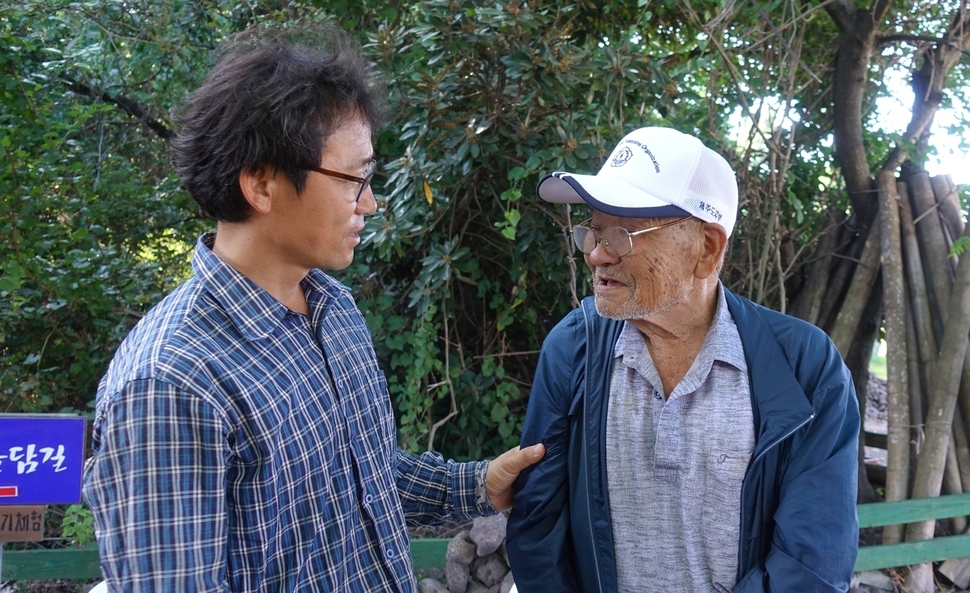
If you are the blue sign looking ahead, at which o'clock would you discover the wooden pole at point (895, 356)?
The wooden pole is roughly at 9 o'clock from the blue sign.

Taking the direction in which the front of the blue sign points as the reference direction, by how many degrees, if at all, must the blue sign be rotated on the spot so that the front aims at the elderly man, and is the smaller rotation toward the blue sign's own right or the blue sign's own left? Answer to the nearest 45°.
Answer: approximately 45° to the blue sign's own left

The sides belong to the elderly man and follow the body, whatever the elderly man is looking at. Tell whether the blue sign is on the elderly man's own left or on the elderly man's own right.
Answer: on the elderly man's own right

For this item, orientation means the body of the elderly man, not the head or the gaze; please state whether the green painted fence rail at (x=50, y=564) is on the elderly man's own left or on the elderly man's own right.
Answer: on the elderly man's own right

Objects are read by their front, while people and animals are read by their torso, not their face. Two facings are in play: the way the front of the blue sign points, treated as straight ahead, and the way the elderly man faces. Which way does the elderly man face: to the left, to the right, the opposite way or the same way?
the same way

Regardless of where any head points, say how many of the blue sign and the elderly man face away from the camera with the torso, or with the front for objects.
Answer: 0

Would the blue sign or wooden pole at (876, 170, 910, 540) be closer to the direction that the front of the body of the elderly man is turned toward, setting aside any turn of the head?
the blue sign

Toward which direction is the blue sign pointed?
toward the camera

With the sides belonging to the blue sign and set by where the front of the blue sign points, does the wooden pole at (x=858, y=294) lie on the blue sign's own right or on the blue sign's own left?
on the blue sign's own left

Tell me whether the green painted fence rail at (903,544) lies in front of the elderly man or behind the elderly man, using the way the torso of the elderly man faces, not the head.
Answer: behind

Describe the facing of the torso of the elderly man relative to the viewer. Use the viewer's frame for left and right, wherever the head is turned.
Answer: facing the viewer and to the left of the viewer

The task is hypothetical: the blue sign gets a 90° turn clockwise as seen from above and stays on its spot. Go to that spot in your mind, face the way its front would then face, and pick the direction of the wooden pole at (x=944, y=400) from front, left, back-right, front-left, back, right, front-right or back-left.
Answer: back
